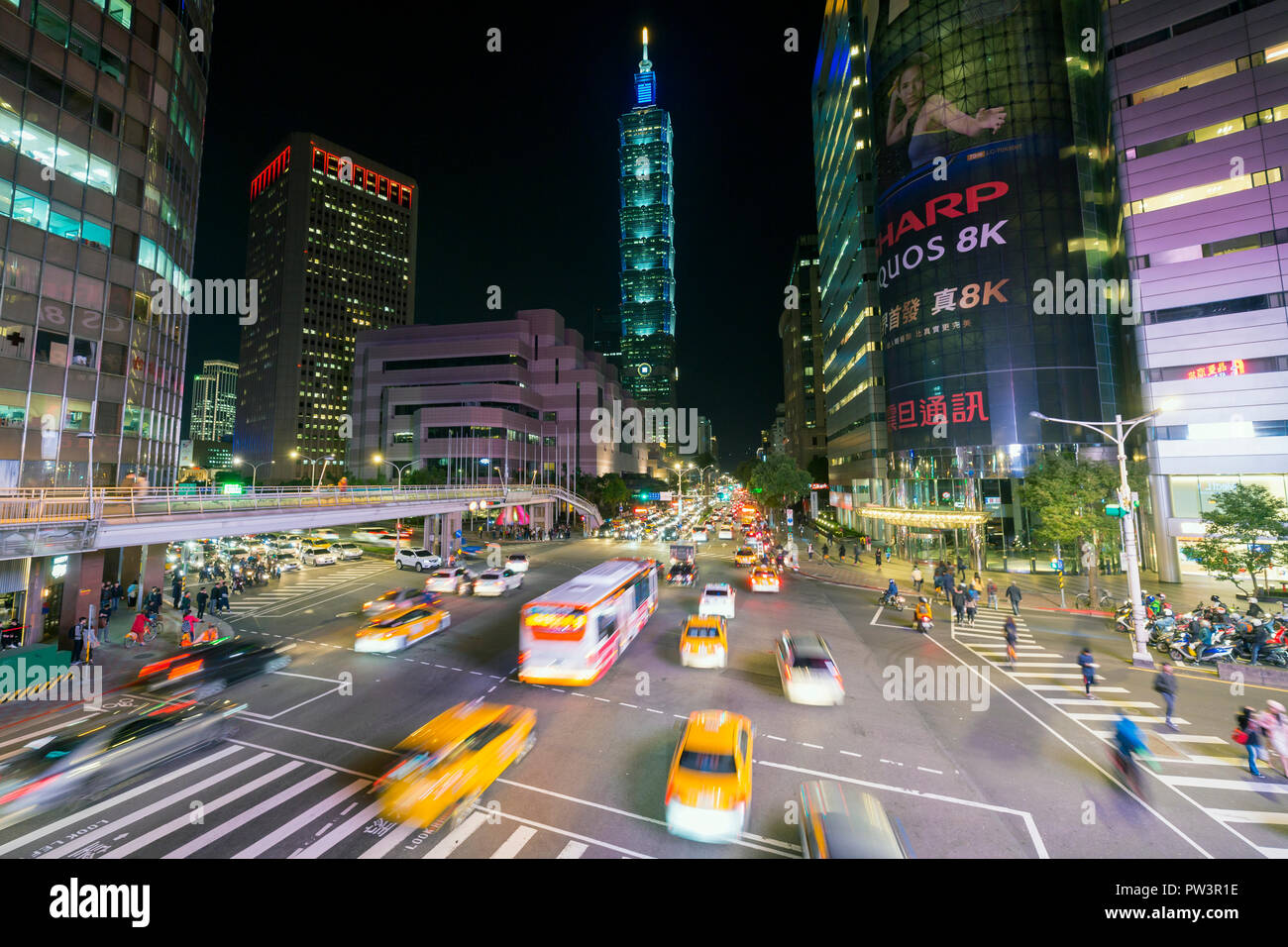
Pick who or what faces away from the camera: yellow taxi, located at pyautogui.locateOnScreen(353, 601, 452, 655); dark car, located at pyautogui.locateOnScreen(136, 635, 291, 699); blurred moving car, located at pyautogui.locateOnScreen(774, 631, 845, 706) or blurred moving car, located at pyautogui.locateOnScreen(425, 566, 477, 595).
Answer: blurred moving car, located at pyautogui.locateOnScreen(774, 631, 845, 706)

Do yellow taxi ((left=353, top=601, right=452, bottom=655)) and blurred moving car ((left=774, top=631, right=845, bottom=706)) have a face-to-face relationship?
no

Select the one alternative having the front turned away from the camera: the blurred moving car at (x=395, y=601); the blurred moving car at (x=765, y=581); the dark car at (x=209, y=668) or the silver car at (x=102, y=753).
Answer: the blurred moving car at (x=765, y=581)

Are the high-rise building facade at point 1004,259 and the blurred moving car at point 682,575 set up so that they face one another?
no

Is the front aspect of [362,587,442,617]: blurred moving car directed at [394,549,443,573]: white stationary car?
no

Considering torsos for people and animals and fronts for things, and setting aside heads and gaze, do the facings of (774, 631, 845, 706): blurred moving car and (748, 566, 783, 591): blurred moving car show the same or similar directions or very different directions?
same or similar directions

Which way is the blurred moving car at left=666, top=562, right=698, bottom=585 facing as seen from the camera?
away from the camera

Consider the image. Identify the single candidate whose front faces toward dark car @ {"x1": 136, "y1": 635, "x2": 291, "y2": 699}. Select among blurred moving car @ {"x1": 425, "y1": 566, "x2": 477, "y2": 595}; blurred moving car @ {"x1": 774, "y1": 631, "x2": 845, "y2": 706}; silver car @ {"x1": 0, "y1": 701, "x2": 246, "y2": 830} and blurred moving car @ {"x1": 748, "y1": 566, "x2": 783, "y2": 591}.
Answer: blurred moving car @ {"x1": 425, "y1": 566, "x2": 477, "y2": 595}

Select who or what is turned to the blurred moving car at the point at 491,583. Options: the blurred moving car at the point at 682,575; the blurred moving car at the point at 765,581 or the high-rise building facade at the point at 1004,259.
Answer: the high-rise building facade

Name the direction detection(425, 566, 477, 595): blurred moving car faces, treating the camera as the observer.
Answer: facing the viewer and to the left of the viewer

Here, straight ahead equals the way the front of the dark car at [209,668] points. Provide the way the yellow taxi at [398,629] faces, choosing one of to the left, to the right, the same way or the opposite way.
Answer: the same way
